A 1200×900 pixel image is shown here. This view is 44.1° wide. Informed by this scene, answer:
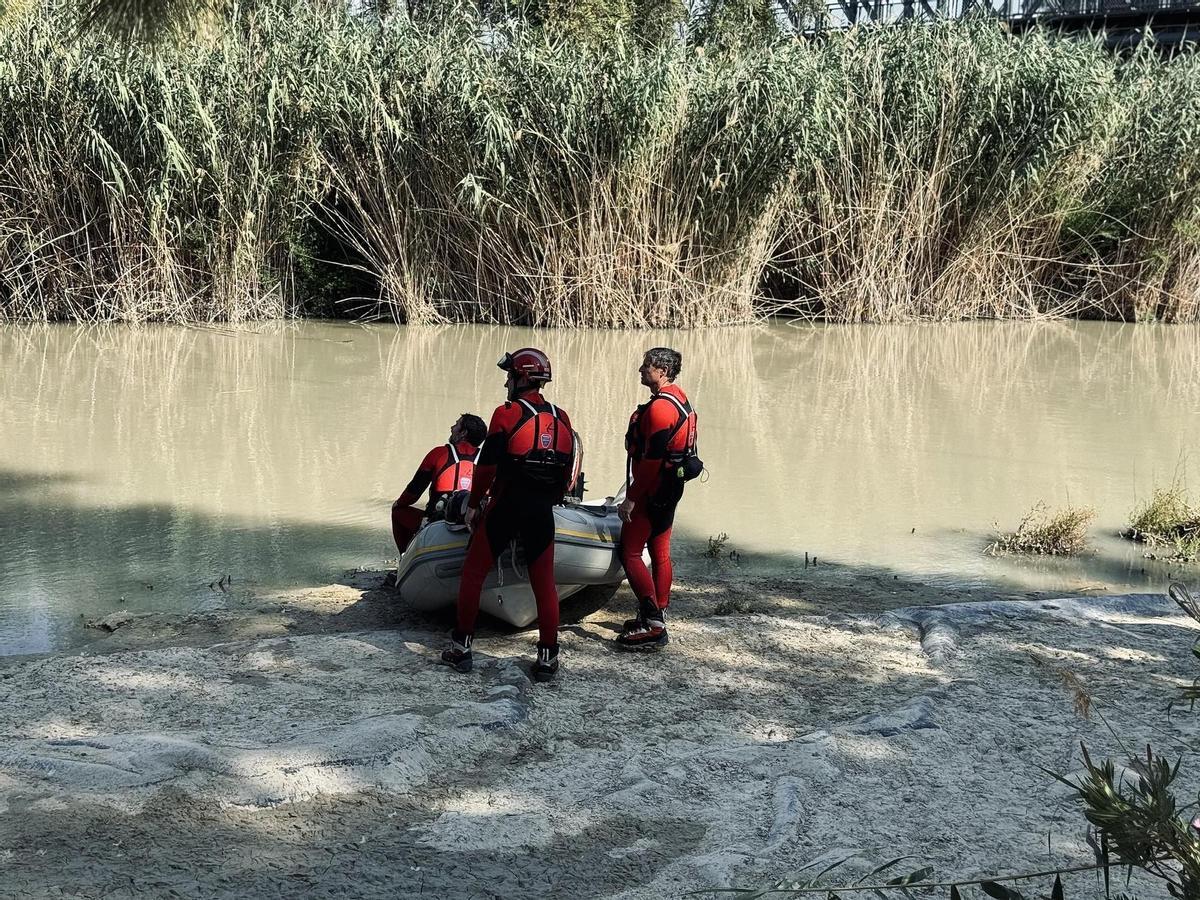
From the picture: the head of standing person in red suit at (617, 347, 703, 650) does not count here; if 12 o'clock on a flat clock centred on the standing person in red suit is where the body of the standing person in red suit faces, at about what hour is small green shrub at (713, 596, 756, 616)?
The small green shrub is roughly at 4 o'clock from the standing person in red suit.

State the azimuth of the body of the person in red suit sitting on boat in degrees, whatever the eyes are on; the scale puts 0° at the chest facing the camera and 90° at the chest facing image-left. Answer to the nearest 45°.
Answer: approximately 135°

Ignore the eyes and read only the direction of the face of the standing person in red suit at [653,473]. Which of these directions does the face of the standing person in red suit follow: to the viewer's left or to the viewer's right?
to the viewer's left

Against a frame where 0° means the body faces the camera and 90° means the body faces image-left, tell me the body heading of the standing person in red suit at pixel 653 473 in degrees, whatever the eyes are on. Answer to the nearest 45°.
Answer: approximately 90°

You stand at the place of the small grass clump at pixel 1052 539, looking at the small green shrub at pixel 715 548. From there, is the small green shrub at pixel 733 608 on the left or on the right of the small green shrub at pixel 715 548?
left

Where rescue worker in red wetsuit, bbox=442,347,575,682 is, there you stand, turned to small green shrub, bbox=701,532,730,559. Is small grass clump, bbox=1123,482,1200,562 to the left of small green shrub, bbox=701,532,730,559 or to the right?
right

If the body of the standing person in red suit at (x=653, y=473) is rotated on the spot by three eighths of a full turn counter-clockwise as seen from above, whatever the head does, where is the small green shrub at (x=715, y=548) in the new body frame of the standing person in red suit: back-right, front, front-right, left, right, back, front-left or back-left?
back-left

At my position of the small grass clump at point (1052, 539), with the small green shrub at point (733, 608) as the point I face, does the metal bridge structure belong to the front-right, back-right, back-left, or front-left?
back-right

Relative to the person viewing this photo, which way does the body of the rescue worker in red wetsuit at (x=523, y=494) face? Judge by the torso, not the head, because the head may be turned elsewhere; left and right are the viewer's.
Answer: facing away from the viewer and to the left of the viewer
